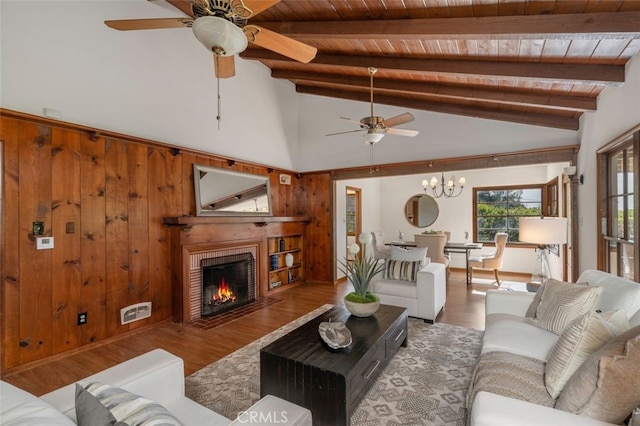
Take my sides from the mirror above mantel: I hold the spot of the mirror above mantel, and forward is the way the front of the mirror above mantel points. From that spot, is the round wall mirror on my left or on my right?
on my left

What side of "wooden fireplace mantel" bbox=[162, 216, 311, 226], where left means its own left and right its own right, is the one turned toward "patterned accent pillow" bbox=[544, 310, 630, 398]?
front

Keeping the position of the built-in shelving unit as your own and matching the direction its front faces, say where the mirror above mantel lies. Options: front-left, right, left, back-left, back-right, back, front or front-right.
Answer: right

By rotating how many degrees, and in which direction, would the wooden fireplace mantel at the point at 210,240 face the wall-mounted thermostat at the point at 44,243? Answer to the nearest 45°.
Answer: approximately 90° to its right

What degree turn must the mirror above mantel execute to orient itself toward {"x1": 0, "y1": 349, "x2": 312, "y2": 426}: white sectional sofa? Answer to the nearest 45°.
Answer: approximately 45° to its right

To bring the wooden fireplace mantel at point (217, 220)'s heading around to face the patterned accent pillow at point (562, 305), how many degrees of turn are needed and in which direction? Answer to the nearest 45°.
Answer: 0° — it already faces it

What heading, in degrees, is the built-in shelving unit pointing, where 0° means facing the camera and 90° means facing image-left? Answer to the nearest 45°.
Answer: approximately 315°

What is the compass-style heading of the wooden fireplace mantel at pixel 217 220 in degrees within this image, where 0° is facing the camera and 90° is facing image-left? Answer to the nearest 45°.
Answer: approximately 315°

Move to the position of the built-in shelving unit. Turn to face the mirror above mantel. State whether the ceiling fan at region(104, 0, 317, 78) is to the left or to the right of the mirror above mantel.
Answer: left

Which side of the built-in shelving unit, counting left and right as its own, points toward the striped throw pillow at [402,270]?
front

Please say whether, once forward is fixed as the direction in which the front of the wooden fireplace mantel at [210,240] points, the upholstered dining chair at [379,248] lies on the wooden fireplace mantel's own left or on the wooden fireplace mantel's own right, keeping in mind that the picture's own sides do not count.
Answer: on the wooden fireplace mantel's own left
